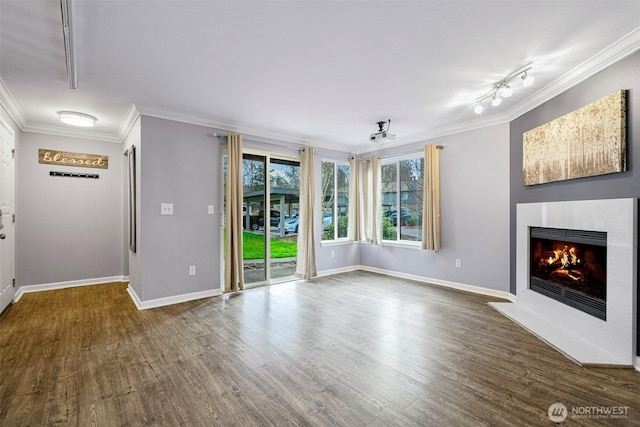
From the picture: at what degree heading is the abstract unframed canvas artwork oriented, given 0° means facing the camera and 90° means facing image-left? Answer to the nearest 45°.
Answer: approximately 45°

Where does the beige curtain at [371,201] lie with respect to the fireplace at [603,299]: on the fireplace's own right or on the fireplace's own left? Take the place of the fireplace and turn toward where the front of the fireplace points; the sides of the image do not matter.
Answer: on the fireplace's own right

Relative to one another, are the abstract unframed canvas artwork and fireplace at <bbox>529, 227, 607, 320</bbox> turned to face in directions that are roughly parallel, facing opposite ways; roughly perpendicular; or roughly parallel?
roughly parallel

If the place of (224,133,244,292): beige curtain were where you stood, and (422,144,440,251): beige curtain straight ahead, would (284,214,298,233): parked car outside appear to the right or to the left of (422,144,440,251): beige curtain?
left

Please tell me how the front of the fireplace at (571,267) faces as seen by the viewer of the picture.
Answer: facing the viewer and to the left of the viewer

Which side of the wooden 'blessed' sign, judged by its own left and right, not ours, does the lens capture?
front

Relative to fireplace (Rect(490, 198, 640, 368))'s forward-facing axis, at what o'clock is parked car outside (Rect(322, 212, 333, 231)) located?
The parked car outside is roughly at 2 o'clock from the fireplace.

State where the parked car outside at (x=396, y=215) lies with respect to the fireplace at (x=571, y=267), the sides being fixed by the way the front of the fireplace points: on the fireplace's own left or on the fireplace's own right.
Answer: on the fireplace's own right

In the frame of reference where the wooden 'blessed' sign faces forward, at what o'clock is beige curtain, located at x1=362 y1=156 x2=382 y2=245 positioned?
The beige curtain is roughly at 10 o'clock from the wooden 'blessed' sign.

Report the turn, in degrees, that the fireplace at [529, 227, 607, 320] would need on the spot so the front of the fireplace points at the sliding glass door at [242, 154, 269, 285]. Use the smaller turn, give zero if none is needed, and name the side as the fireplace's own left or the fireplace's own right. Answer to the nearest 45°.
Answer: approximately 45° to the fireplace's own right

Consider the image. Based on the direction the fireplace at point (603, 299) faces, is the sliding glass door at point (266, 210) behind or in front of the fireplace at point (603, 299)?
in front

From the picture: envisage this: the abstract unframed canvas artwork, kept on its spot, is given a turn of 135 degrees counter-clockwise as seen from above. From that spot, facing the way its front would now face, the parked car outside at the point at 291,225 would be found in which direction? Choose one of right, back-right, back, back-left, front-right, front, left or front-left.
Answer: back

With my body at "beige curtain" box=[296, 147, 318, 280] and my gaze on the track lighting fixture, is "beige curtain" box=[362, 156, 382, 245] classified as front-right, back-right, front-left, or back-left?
front-left

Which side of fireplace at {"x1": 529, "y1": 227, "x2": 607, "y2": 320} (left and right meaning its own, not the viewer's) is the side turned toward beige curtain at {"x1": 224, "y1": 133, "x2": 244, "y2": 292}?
front

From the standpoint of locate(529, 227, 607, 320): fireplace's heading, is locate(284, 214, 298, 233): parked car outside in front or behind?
in front
